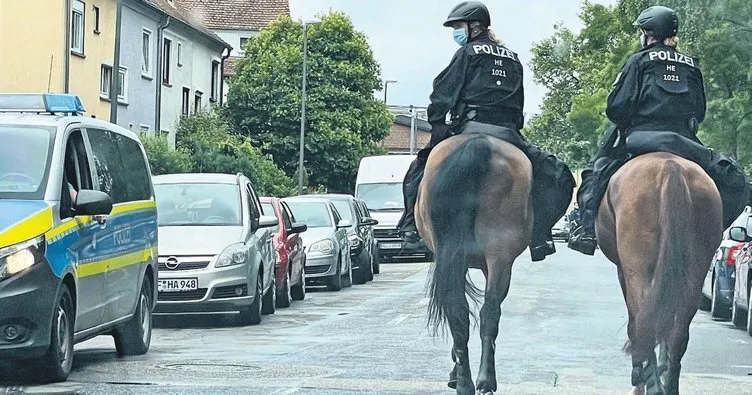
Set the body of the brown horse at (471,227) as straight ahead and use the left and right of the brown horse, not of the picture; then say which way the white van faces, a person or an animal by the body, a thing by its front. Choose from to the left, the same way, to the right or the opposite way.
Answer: the opposite way

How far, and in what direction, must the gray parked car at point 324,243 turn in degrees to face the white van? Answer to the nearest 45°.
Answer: approximately 180°

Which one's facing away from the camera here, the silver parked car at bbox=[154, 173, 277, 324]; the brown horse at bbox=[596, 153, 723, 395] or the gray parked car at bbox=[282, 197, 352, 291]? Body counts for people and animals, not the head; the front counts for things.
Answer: the brown horse

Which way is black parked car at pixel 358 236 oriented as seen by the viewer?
toward the camera

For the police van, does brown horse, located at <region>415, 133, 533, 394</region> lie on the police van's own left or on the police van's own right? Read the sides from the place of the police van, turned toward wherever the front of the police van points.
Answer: on the police van's own left

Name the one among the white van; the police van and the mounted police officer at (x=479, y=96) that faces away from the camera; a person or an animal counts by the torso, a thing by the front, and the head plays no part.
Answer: the mounted police officer

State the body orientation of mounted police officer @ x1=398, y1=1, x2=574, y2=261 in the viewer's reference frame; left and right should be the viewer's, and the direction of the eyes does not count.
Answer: facing away from the viewer

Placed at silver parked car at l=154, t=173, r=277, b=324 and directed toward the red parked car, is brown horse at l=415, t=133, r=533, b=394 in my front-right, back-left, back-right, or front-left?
back-right

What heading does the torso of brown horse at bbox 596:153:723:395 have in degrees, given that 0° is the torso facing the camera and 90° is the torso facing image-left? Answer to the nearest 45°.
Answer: approximately 180°

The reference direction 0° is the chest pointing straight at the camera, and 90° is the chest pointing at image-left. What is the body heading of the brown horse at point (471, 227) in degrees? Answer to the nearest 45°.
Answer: approximately 180°

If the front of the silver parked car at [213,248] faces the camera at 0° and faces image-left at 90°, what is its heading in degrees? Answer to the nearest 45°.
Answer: approximately 0°

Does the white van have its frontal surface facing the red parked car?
yes

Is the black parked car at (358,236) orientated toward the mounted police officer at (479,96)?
yes
